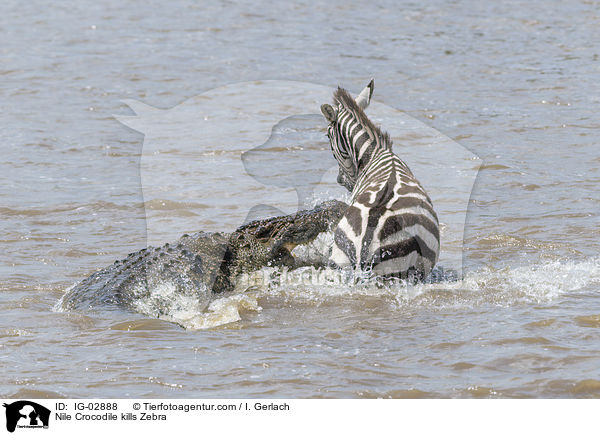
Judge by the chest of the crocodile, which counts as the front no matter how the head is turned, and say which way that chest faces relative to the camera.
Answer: to the viewer's right
